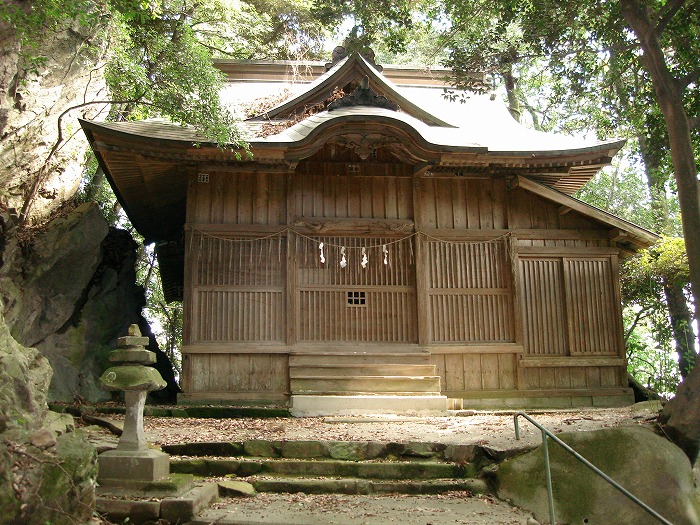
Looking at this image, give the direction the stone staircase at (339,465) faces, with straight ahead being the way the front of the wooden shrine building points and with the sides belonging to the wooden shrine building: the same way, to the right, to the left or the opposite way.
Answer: the same way

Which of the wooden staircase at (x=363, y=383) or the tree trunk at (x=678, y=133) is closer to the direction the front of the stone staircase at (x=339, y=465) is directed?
the tree trunk

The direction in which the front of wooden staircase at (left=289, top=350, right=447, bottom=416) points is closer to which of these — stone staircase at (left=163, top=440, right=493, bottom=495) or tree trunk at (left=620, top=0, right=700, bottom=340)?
the stone staircase

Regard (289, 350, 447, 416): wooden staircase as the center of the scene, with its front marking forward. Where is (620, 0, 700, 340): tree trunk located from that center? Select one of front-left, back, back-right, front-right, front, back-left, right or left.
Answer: front-left

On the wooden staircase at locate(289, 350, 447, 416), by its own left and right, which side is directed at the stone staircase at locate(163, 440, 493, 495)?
front

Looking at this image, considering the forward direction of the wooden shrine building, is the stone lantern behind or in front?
in front

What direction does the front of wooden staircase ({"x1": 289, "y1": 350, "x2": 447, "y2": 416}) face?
toward the camera

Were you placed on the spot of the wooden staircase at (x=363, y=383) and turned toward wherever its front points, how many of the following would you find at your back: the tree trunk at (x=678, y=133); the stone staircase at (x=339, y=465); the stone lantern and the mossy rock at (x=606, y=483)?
0

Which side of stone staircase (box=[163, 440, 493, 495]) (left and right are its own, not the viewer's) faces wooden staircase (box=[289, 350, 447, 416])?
back

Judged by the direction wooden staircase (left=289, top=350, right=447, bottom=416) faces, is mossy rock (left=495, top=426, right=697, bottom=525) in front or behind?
in front

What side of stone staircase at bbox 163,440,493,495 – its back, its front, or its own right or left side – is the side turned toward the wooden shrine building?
back

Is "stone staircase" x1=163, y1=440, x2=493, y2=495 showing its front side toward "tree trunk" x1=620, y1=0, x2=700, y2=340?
no

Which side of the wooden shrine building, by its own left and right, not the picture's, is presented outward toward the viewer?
front

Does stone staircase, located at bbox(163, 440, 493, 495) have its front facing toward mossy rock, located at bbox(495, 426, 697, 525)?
no

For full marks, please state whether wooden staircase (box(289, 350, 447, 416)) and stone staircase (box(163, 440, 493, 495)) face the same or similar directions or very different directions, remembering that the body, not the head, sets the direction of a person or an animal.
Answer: same or similar directions

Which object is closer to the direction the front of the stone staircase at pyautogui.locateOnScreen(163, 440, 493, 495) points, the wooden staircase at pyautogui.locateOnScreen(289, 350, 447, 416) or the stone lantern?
the stone lantern
